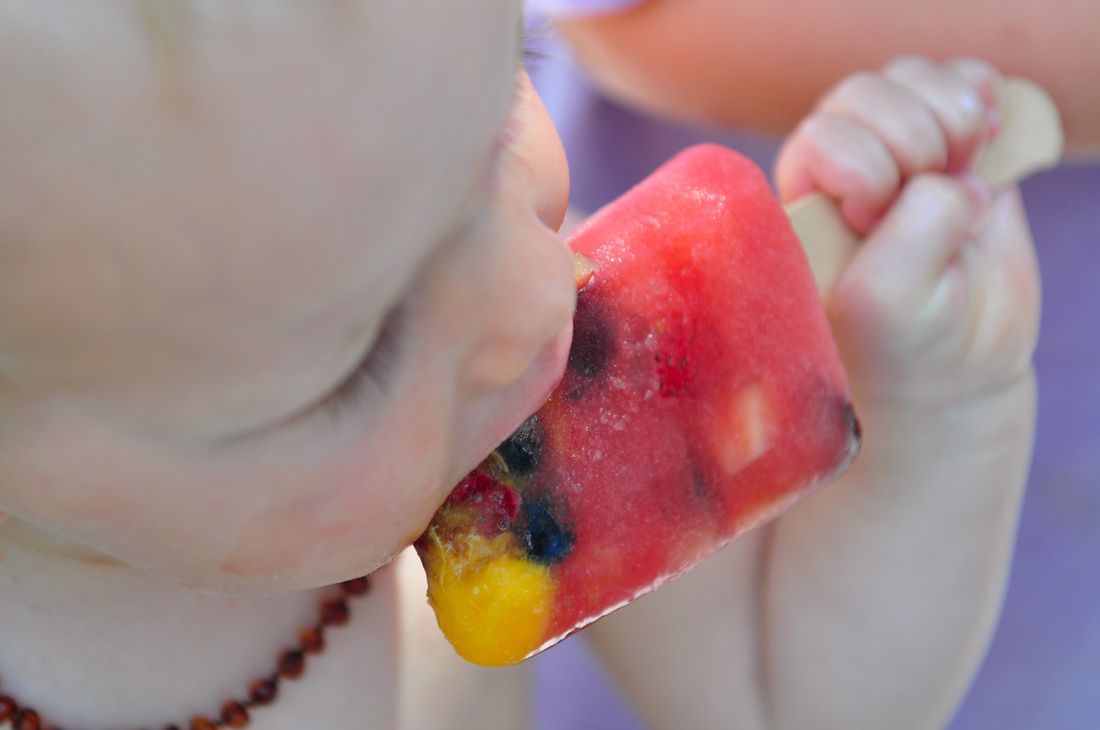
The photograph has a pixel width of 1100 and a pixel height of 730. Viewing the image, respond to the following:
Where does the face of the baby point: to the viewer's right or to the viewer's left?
to the viewer's right

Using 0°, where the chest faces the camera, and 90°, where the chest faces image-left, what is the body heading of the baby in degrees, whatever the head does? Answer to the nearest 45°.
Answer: approximately 315°
